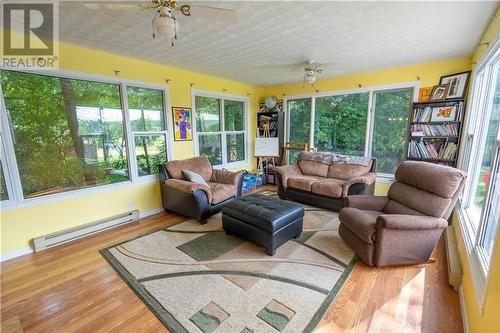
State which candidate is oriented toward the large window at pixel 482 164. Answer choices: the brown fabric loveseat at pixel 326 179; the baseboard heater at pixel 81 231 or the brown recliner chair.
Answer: the baseboard heater

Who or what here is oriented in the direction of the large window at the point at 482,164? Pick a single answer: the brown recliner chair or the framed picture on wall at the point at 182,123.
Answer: the framed picture on wall

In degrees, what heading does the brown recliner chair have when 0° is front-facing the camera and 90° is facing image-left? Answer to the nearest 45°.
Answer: approximately 45°

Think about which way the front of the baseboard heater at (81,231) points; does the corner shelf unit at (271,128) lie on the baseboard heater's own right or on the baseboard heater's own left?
on the baseboard heater's own left

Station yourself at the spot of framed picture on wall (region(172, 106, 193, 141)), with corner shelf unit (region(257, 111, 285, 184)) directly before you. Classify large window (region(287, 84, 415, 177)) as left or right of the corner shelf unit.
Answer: right

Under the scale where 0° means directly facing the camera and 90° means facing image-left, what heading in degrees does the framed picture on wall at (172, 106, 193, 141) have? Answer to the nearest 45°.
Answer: approximately 315°

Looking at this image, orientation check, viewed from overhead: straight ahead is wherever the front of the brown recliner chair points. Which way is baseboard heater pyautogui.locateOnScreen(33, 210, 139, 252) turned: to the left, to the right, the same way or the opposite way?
the opposite way

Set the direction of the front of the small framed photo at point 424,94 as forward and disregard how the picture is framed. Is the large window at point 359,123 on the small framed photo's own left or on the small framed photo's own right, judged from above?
on the small framed photo's own right
